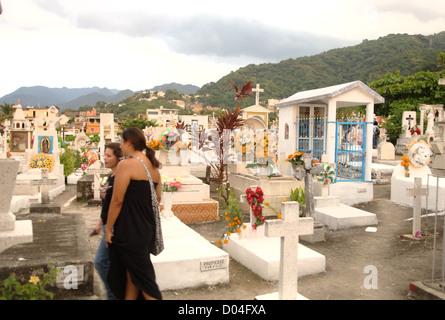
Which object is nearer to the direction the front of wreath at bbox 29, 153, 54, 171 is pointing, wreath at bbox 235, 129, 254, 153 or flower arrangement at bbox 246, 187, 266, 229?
the flower arrangement

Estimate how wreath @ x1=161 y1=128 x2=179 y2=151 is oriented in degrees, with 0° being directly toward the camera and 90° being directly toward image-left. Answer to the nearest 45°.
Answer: approximately 0°

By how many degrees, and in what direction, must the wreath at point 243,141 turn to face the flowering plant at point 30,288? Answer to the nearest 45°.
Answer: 0° — it already faces it

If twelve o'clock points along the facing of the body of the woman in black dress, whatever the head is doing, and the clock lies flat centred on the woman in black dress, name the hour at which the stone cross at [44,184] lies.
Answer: The stone cross is roughly at 1 o'clock from the woman in black dress.

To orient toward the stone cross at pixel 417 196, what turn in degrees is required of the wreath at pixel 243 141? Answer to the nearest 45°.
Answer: approximately 45° to its left

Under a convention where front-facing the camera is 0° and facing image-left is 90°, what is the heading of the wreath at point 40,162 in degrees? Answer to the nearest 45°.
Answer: approximately 0°
